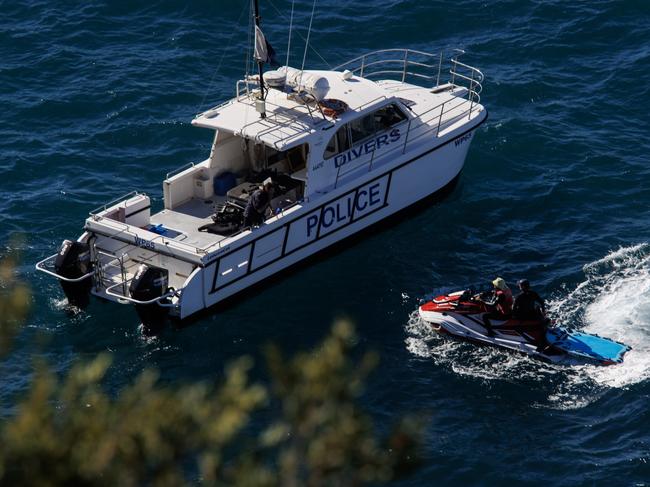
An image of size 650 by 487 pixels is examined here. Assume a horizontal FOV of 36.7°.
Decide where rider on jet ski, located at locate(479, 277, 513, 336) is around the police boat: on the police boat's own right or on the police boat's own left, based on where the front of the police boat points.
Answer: on the police boat's own right

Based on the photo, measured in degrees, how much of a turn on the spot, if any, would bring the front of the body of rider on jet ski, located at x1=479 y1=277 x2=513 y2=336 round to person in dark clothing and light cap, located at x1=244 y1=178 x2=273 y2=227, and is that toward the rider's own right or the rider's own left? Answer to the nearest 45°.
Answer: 0° — they already face them

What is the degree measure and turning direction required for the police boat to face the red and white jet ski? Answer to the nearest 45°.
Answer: approximately 90° to its right

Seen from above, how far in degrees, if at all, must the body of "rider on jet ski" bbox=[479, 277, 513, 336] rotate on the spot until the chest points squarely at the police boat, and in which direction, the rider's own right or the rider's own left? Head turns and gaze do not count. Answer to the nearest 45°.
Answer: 0° — they already face it

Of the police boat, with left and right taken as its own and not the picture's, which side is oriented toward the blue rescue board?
right

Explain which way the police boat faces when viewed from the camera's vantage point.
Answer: facing away from the viewer and to the right of the viewer

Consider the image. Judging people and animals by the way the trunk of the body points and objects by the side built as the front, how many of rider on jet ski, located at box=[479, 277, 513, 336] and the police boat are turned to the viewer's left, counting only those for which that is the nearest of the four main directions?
1

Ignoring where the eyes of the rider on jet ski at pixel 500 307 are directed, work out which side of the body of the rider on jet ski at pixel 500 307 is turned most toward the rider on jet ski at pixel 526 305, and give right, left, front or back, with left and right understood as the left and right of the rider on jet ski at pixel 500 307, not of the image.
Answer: back

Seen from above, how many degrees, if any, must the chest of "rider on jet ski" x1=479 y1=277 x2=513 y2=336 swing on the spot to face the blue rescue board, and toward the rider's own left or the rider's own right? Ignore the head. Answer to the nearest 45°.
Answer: approximately 180°

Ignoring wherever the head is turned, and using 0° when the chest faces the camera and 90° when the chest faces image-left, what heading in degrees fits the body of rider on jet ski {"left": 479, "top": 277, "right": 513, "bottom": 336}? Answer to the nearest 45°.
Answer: approximately 90°

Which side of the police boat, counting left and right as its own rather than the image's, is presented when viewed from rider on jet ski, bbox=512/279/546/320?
right
